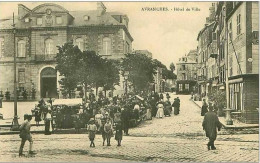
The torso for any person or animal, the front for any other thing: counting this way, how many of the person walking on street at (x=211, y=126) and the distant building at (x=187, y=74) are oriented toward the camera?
1

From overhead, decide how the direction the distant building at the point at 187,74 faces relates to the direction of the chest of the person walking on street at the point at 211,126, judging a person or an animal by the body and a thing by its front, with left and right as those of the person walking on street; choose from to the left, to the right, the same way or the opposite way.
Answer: the opposite way

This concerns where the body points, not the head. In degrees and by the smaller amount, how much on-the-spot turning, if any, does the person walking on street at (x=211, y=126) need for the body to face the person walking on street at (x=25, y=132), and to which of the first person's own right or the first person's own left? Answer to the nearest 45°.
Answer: approximately 90° to the first person's own left

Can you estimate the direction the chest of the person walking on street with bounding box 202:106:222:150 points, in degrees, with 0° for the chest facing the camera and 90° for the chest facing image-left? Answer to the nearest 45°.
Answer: approximately 180°

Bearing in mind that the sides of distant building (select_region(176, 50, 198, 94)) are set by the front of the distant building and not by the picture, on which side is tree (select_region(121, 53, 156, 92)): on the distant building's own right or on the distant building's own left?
on the distant building's own right

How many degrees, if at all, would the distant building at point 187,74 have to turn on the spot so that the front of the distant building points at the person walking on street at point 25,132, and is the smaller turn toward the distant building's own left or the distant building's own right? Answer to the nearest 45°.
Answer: approximately 45° to the distant building's own right

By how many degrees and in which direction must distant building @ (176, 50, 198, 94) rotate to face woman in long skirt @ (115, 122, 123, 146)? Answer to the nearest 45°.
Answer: approximately 45° to its right
